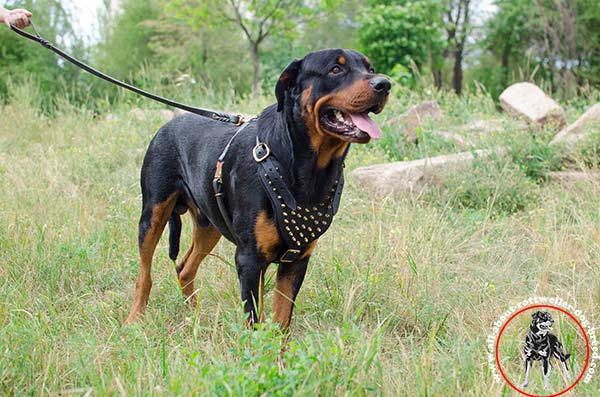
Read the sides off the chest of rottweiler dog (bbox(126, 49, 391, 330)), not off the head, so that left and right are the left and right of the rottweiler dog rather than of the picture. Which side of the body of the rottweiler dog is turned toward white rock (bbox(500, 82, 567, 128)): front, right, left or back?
left

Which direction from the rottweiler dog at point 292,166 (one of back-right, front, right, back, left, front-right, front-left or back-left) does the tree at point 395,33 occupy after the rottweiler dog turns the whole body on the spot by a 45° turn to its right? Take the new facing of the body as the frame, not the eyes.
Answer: back

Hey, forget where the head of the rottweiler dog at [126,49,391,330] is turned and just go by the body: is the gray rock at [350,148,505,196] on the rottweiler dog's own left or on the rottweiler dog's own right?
on the rottweiler dog's own left

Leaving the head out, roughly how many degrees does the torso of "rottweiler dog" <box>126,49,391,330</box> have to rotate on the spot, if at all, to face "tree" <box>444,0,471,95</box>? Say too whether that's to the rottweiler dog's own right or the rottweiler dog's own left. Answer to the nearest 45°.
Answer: approximately 135° to the rottweiler dog's own left

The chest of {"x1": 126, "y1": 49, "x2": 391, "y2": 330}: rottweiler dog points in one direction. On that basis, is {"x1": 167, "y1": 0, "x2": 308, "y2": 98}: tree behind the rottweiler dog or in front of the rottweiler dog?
behind

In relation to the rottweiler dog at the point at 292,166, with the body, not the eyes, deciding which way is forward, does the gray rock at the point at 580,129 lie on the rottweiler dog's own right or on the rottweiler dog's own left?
on the rottweiler dog's own left

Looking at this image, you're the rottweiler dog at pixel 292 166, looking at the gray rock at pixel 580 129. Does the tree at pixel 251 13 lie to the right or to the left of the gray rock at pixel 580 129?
left

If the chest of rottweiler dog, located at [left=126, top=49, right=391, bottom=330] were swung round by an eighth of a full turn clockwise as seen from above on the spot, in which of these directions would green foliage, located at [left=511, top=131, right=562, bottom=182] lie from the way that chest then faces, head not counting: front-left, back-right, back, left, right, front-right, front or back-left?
back-left

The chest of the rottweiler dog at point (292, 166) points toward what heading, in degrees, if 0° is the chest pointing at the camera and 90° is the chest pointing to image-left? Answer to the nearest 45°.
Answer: approximately 315°
